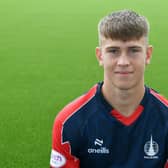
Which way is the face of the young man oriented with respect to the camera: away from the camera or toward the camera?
toward the camera

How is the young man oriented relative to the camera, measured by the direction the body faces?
toward the camera
